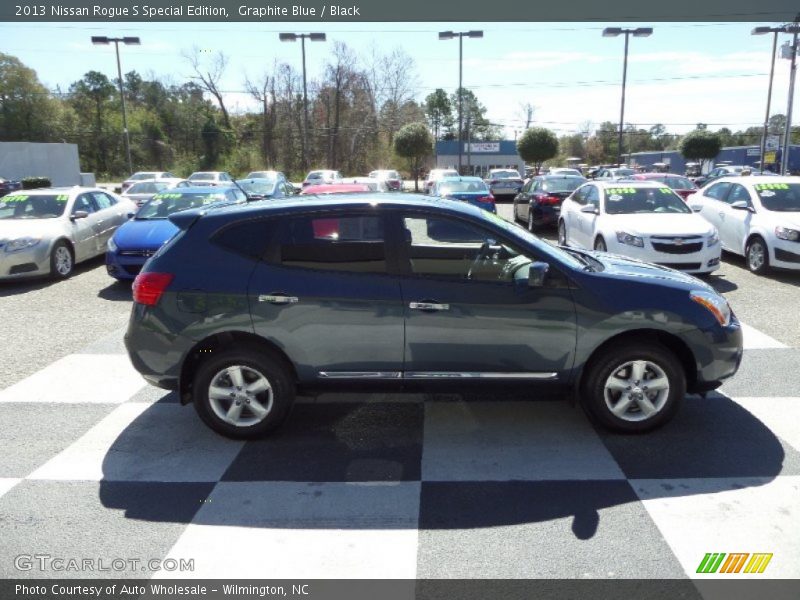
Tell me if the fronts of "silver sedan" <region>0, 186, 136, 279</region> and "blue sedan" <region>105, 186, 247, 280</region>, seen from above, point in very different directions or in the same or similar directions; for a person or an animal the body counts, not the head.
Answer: same or similar directions

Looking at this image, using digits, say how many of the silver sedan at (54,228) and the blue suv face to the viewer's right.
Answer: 1

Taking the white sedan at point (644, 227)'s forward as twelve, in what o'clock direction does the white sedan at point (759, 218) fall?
the white sedan at point (759, 218) is roughly at 9 o'clock from the white sedan at point (644, 227).

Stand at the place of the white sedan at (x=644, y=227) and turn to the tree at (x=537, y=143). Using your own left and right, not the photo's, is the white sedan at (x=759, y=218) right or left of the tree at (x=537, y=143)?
right

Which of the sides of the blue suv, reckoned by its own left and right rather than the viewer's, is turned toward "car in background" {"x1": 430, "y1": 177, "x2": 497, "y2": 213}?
left

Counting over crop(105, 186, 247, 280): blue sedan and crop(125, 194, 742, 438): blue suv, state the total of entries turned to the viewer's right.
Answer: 1

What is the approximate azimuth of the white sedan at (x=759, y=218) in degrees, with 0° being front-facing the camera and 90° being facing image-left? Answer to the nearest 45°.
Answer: approximately 315°

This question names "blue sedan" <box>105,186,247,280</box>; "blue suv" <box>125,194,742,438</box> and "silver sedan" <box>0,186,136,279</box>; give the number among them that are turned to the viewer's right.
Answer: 1

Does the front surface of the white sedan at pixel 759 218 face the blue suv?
no

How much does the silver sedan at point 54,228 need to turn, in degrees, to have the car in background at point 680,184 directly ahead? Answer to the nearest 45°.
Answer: approximately 135° to its left

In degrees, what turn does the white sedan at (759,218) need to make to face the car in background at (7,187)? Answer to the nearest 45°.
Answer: approximately 135° to its right

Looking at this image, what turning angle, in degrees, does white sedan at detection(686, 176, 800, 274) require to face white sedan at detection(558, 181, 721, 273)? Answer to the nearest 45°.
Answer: approximately 90° to its right

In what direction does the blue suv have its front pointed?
to the viewer's right

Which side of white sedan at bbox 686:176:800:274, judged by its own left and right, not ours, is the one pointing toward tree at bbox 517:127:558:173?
back

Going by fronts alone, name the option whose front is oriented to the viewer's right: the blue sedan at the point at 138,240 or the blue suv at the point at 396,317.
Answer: the blue suv

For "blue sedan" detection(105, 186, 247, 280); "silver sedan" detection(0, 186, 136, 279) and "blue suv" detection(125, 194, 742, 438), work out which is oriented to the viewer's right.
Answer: the blue suv

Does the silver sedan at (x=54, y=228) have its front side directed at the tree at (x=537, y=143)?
no

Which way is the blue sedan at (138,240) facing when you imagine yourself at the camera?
facing the viewer and to the left of the viewer

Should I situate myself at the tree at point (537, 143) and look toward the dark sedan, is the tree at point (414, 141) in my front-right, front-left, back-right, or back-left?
front-right
